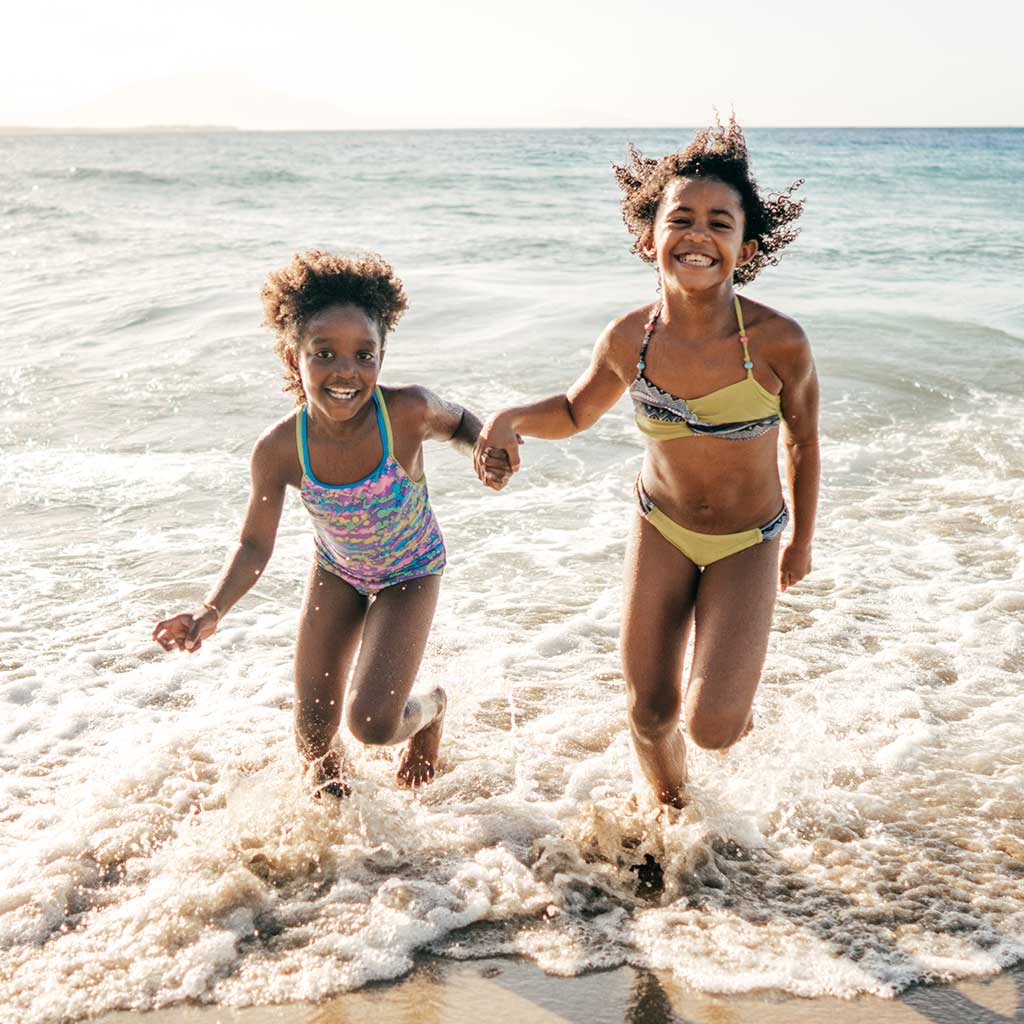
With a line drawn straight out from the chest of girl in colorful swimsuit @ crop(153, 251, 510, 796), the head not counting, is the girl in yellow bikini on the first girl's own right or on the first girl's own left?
on the first girl's own left

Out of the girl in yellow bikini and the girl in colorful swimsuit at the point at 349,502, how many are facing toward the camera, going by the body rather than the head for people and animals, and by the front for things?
2

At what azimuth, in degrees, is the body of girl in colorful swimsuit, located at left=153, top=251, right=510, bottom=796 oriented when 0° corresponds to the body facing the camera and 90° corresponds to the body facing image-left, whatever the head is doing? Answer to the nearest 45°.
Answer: approximately 0°

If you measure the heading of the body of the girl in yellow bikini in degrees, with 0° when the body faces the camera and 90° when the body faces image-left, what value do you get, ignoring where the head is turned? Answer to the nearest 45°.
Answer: approximately 0°

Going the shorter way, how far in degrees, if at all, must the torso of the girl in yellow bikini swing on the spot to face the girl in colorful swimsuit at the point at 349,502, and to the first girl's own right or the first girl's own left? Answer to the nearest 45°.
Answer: approximately 90° to the first girl's own right
